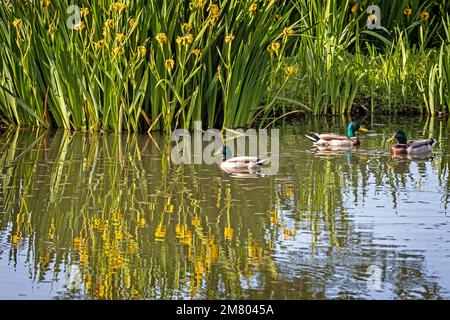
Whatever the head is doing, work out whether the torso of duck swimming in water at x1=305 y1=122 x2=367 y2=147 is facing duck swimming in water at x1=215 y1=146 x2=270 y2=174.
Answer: no

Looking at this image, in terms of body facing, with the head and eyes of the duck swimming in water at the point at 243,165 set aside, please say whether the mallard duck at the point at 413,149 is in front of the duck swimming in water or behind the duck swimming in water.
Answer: behind

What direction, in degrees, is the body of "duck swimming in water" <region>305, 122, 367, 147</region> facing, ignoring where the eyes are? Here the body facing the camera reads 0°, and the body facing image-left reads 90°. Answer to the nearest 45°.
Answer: approximately 270°

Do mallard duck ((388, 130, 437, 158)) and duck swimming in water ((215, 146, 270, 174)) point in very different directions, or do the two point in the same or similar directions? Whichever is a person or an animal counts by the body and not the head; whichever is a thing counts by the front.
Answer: same or similar directions

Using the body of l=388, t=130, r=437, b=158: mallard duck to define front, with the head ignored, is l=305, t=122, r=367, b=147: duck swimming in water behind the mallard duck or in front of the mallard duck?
in front

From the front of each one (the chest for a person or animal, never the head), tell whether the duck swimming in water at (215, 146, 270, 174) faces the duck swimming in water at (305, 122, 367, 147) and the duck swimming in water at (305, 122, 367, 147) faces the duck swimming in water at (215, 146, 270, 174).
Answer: no

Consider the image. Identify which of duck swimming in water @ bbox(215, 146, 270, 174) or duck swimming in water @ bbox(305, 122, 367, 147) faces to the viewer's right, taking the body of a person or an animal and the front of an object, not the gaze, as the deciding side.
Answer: duck swimming in water @ bbox(305, 122, 367, 147)

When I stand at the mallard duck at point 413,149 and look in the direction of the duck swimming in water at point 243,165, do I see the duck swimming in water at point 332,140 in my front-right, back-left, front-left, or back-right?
front-right

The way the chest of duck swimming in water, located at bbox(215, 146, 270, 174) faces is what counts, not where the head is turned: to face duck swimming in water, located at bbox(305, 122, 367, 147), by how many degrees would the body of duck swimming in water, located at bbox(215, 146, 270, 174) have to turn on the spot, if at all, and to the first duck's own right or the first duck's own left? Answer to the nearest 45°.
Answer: approximately 135° to the first duck's own right

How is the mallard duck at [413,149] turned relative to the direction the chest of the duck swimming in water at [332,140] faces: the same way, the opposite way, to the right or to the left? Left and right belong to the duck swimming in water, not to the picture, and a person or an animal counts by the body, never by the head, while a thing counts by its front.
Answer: the opposite way

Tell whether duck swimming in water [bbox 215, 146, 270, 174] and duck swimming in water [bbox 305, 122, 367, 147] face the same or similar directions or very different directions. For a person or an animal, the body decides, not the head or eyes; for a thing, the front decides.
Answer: very different directions

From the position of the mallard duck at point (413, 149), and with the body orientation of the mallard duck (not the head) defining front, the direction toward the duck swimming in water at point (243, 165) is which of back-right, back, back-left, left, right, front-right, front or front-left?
front-left

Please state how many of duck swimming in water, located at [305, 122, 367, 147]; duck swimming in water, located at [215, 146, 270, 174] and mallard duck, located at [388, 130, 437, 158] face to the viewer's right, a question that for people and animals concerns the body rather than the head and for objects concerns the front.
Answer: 1

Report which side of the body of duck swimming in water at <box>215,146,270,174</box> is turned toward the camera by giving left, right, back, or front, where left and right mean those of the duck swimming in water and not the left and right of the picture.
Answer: left

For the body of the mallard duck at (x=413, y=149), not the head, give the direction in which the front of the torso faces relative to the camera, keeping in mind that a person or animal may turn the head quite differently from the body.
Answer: to the viewer's left
